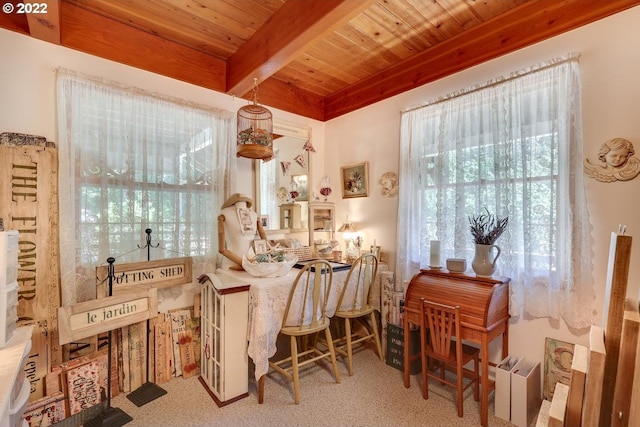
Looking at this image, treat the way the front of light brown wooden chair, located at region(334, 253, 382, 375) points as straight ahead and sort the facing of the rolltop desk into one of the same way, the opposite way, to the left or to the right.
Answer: to the left

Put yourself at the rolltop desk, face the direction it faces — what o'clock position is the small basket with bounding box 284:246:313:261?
The small basket is roughly at 2 o'clock from the rolltop desk.

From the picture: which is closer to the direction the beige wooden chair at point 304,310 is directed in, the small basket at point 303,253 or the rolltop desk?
the small basket

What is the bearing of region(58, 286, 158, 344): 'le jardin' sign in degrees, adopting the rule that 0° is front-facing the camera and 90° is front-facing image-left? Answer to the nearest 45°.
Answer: approximately 315°

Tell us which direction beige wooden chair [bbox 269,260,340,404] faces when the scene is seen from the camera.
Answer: facing away from the viewer and to the left of the viewer

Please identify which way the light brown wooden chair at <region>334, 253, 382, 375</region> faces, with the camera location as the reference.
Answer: facing away from the viewer and to the left of the viewer
